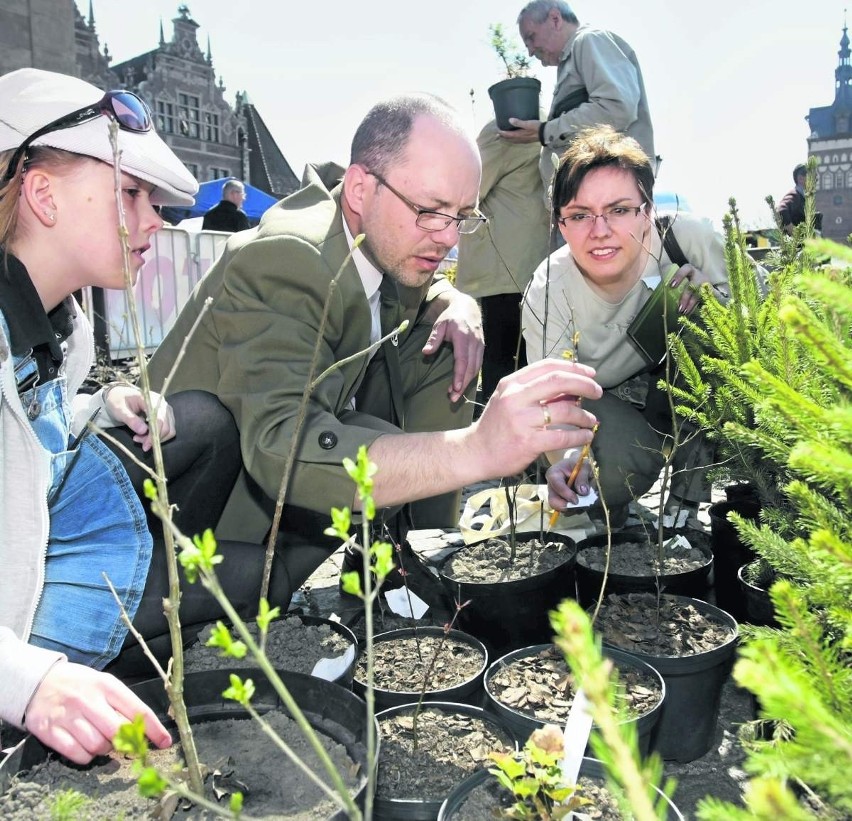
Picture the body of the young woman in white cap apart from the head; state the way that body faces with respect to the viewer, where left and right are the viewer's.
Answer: facing to the right of the viewer

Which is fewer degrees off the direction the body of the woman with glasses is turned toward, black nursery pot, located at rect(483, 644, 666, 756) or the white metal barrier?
the black nursery pot

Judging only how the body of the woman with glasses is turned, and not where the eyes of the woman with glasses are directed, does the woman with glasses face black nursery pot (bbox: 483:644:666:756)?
yes

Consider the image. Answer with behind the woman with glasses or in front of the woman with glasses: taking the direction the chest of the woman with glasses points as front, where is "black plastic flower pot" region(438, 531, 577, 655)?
in front

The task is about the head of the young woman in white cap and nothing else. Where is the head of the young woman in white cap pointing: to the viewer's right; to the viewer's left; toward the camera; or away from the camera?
to the viewer's right

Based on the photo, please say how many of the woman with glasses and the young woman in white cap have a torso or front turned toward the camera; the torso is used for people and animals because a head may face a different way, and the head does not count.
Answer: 1

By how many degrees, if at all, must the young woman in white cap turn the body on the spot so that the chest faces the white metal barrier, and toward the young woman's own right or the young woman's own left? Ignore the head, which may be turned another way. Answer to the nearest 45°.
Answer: approximately 90° to the young woman's own left

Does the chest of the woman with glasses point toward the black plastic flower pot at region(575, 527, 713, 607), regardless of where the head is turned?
yes

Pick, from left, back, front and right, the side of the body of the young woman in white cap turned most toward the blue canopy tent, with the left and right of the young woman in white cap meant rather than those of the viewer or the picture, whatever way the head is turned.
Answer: left

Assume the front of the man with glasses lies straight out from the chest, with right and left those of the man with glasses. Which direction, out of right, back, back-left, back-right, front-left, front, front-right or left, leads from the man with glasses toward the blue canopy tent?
back-left

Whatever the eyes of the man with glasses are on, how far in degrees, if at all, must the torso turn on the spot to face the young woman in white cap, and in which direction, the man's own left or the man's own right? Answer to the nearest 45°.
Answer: approximately 90° to the man's own right

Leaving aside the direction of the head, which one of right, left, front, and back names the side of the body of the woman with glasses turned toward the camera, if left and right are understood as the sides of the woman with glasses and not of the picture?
front
